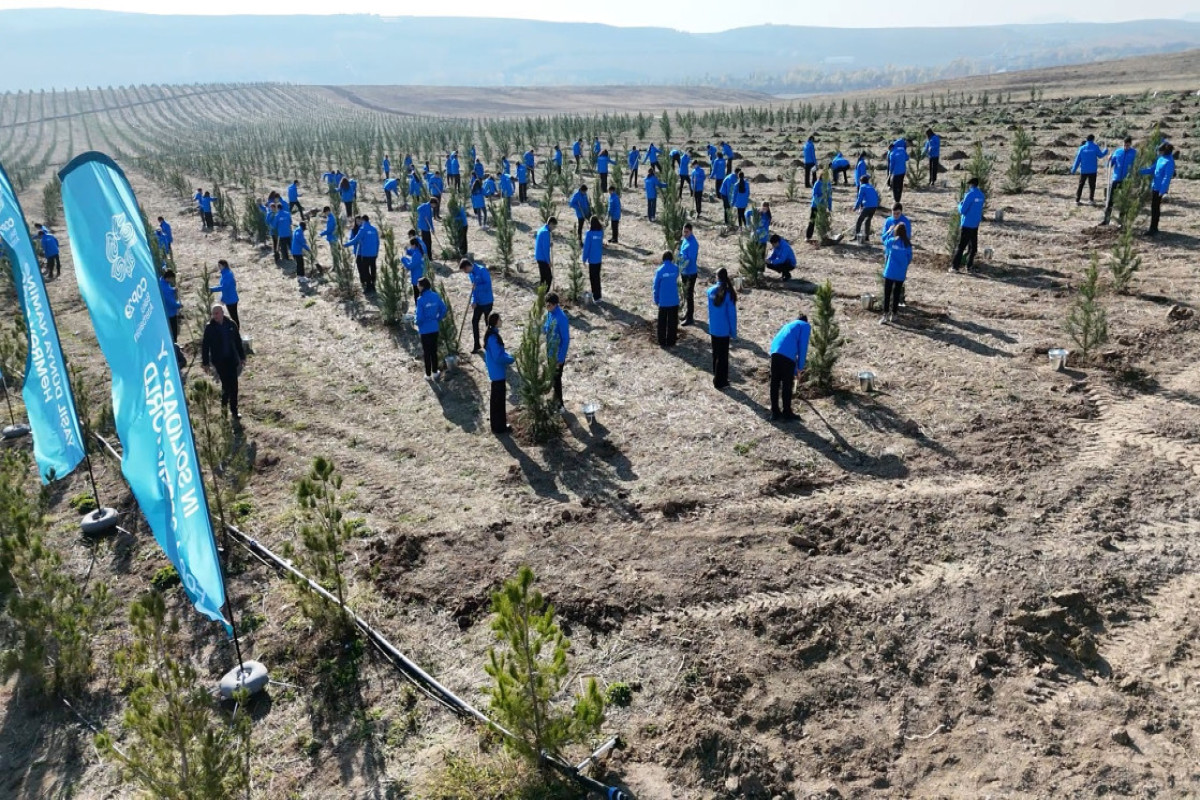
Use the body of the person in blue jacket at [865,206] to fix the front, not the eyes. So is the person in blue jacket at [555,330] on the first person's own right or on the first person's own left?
on the first person's own left

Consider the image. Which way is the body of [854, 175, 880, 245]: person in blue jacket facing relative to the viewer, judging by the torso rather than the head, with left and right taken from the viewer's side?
facing away from the viewer and to the left of the viewer

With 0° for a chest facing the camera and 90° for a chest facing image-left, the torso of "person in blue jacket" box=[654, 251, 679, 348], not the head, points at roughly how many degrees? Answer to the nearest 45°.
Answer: approximately 180°

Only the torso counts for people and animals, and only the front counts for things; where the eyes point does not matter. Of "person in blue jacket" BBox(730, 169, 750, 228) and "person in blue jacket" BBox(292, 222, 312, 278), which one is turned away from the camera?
"person in blue jacket" BBox(730, 169, 750, 228)

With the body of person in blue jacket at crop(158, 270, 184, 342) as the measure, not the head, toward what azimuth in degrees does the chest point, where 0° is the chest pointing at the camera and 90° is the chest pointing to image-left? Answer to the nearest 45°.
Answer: approximately 270°

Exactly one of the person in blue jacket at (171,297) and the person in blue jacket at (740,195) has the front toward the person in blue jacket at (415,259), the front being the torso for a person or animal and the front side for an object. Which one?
the person in blue jacket at (171,297)
